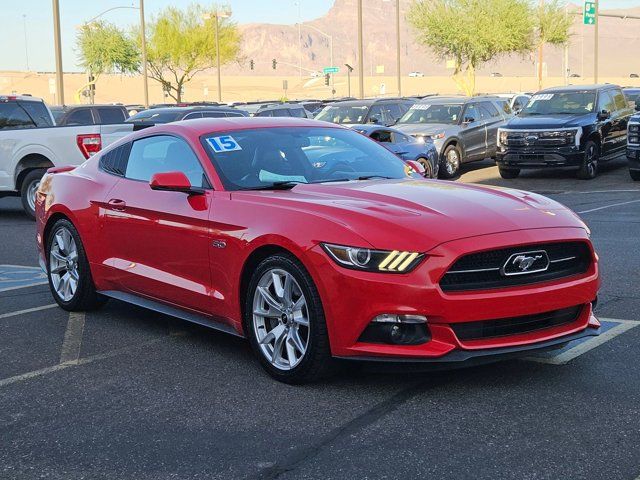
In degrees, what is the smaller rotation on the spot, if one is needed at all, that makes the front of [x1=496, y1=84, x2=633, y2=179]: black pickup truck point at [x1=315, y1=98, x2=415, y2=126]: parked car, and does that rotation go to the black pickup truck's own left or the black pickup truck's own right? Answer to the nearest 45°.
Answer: approximately 90° to the black pickup truck's own right

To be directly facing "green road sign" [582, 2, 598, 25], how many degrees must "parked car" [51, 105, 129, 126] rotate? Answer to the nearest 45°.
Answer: approximately 180°

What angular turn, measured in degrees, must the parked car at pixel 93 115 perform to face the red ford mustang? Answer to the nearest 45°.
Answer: approximately 45° to its left

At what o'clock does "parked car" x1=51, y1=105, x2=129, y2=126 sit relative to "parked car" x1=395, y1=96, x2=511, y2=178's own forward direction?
"parked car" x1=51, y1=105, x2=129, y2=126 is roughly at 2 o'clock from "parked car" x1=395, y1=96, x2=511, y2=178.

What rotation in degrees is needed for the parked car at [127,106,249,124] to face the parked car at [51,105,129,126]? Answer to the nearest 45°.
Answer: approximately 90° to its right

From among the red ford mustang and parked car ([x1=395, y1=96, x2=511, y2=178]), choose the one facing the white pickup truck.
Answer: the parked car

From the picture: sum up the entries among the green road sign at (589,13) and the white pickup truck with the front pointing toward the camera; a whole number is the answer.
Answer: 1

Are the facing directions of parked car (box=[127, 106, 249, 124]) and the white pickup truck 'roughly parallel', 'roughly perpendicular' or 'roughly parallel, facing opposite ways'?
roughly perpendicular

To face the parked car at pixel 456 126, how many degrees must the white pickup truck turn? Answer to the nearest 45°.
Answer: approximately 90° to its right

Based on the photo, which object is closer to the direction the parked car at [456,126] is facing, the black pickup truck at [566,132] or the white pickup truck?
the white pickup truck

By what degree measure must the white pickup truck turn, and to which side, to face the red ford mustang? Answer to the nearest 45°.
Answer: approximately 135° to its left

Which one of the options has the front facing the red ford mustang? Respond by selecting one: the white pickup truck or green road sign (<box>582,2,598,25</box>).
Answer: the green road sign

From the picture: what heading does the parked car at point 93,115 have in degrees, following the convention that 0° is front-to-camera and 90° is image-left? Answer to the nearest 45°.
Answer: approximately 45°

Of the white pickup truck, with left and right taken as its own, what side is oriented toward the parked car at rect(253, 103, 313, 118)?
right
